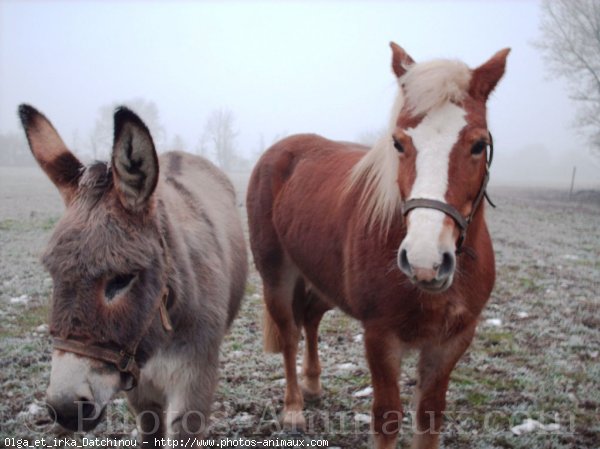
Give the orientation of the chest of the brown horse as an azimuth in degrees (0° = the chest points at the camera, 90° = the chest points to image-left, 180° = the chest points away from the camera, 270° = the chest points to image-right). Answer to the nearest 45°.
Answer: approximately 315°

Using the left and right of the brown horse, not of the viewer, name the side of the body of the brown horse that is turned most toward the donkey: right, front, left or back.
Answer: right

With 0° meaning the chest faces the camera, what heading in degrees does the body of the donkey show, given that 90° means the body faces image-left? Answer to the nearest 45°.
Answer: approximately 45°
